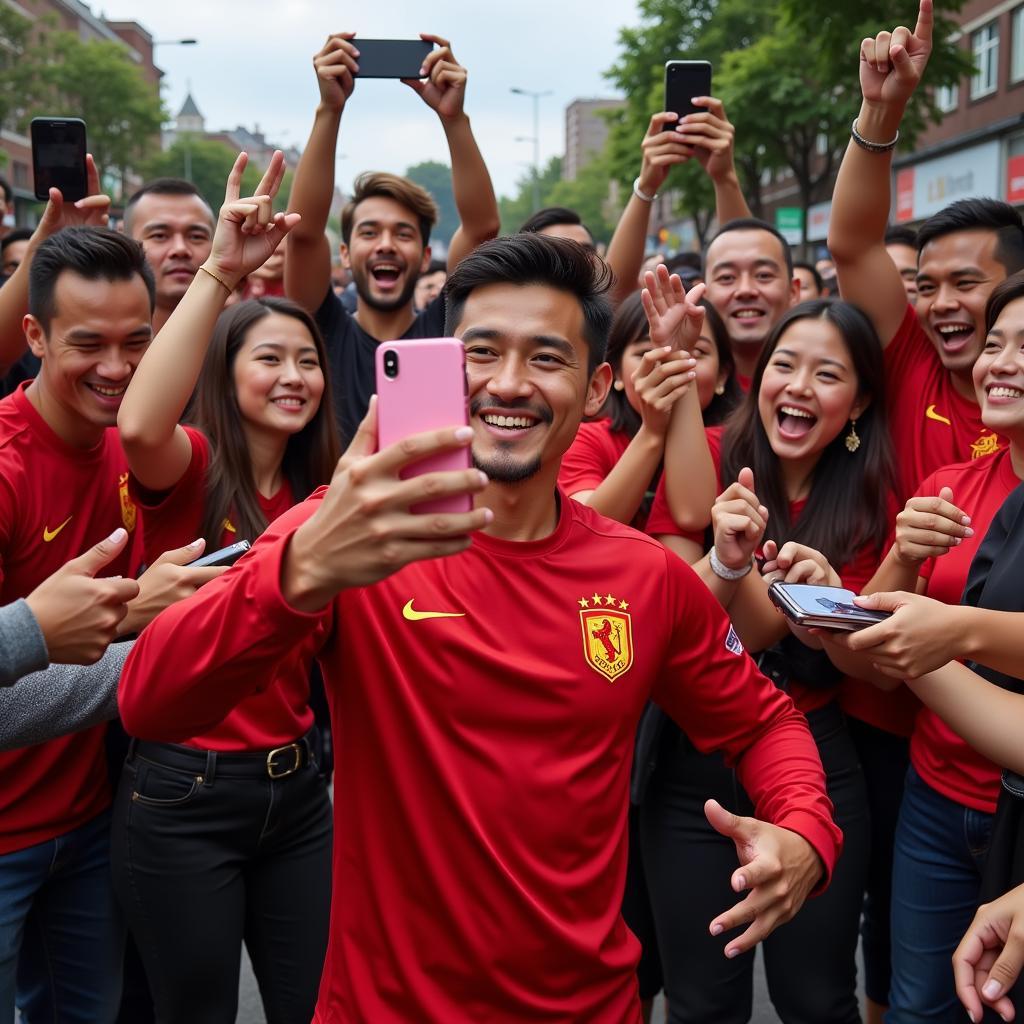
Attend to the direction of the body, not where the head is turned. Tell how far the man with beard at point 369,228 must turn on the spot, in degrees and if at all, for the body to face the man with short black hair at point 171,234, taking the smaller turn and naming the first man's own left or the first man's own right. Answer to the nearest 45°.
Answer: approximately 90° to the first man's own right

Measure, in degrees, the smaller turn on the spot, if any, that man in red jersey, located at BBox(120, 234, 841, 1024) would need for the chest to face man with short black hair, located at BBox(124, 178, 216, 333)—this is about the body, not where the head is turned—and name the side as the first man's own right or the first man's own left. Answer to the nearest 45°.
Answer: approximately 135° to the first man's own right

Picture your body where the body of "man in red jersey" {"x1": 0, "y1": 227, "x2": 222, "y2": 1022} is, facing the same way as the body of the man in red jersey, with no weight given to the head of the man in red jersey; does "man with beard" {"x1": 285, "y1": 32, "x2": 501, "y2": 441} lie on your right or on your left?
on your left

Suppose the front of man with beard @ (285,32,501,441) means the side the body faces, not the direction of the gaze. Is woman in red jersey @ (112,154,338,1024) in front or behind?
in front

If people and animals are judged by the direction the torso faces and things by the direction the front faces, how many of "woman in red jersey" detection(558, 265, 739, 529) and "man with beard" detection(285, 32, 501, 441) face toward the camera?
2

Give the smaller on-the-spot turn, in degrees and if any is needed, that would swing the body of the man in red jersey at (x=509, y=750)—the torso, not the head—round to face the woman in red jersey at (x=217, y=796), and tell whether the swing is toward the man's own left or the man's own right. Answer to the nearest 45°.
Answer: approximately 135° to the man's own right

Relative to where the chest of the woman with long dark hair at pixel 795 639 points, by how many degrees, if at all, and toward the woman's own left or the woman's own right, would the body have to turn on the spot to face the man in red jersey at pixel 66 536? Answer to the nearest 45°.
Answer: approximately 45° to the woman's own right

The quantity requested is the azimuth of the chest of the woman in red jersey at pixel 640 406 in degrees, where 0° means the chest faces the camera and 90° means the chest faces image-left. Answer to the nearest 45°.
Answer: approximately 0°

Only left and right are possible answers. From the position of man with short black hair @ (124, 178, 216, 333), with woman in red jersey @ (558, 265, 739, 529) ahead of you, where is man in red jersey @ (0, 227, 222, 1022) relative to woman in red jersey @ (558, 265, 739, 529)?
right
